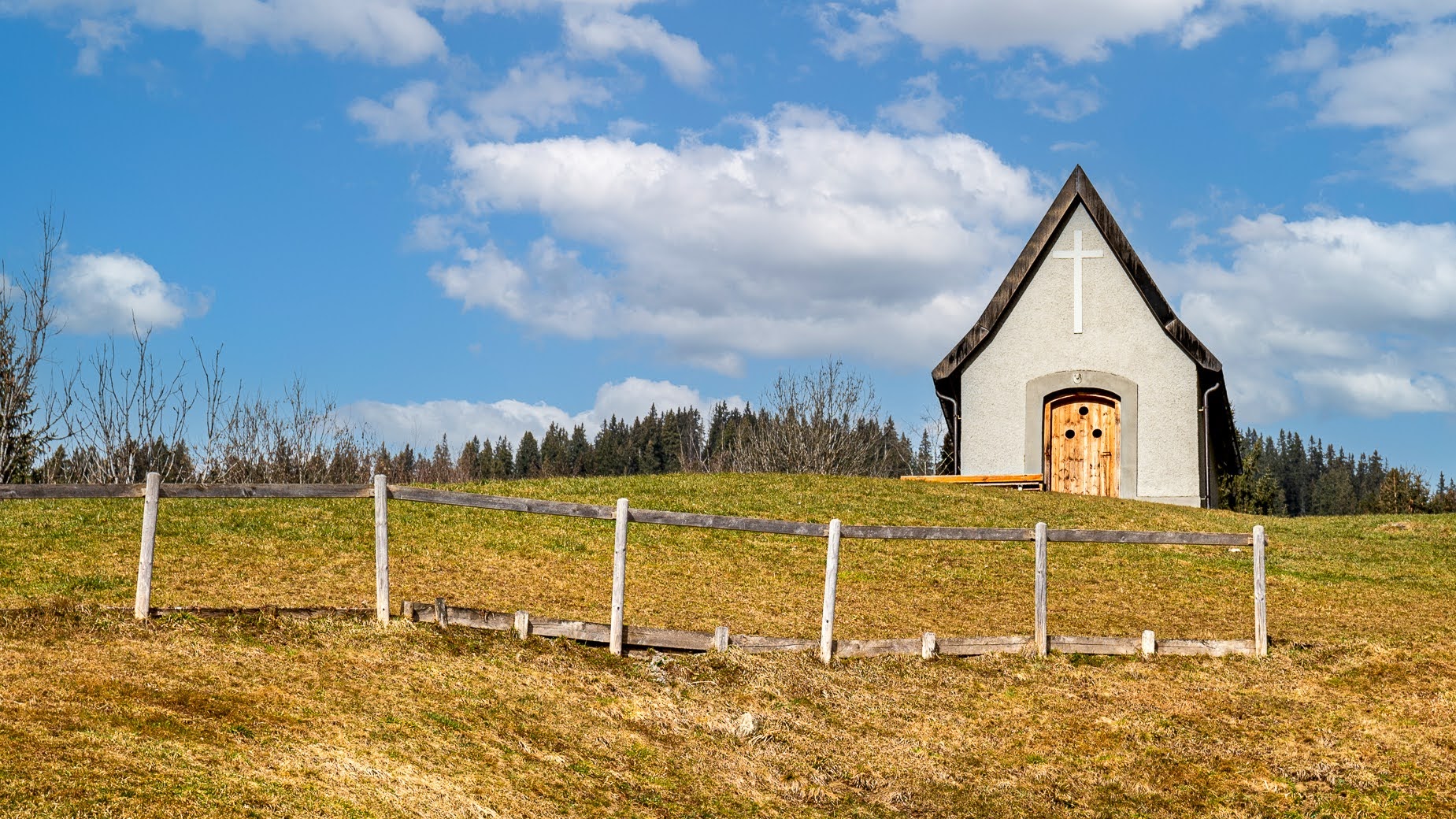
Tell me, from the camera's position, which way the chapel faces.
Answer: facing the viewer
